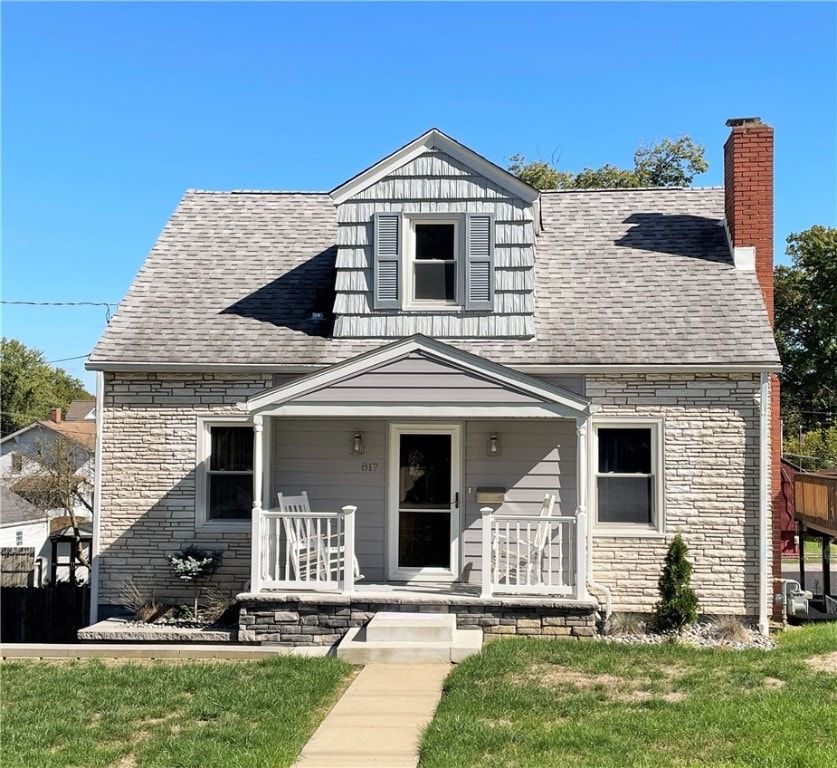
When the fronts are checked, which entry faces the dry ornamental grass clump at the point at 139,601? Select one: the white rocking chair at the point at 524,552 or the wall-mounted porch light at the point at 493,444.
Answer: the white rocking chair

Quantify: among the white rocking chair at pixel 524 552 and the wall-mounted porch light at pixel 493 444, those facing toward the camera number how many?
1

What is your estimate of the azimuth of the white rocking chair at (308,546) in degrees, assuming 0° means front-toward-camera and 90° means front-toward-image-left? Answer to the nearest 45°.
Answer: approximately 315°

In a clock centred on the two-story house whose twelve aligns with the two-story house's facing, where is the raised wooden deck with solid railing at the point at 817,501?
The raised wooden deck with solid railing is roughly at 8 o'clock from the two-story house.

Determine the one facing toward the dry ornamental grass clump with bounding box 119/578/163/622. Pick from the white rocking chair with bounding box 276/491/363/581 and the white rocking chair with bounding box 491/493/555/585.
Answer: the white rocking chair with bounding box 491/493/555/585

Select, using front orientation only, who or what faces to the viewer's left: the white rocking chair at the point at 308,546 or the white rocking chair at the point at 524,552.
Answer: the white rocking chair at the point at 524,552

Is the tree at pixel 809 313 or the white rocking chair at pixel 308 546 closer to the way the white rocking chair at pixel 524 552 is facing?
the white rocking chair

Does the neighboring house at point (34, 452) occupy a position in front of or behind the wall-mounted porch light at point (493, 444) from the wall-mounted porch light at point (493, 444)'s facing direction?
behind

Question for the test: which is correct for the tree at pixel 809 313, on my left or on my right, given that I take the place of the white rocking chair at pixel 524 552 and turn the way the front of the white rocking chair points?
on my right

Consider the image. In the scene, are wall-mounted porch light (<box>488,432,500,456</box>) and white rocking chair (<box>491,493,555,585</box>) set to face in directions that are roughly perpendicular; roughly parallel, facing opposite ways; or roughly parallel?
roughly perpendicular

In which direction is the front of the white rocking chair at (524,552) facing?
to the viewer's left

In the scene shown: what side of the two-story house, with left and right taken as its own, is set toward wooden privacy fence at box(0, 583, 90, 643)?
right

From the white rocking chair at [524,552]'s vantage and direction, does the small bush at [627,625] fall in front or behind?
behind
